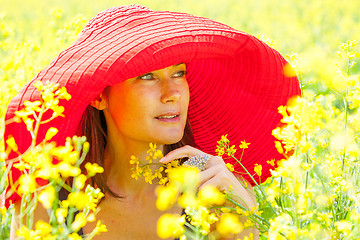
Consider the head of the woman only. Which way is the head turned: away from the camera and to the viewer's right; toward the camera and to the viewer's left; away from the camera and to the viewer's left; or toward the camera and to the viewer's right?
toward the camera and to the viewer's right

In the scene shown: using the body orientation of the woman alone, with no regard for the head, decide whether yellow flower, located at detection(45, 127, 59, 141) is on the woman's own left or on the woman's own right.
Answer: on the woman's own right

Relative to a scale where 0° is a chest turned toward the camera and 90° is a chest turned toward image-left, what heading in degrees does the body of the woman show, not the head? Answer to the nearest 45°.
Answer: approximately 315°

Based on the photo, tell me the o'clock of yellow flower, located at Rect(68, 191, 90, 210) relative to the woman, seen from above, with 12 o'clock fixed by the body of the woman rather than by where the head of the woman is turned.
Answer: The yellow flower is roughly at 2 o'clock from the woman.
